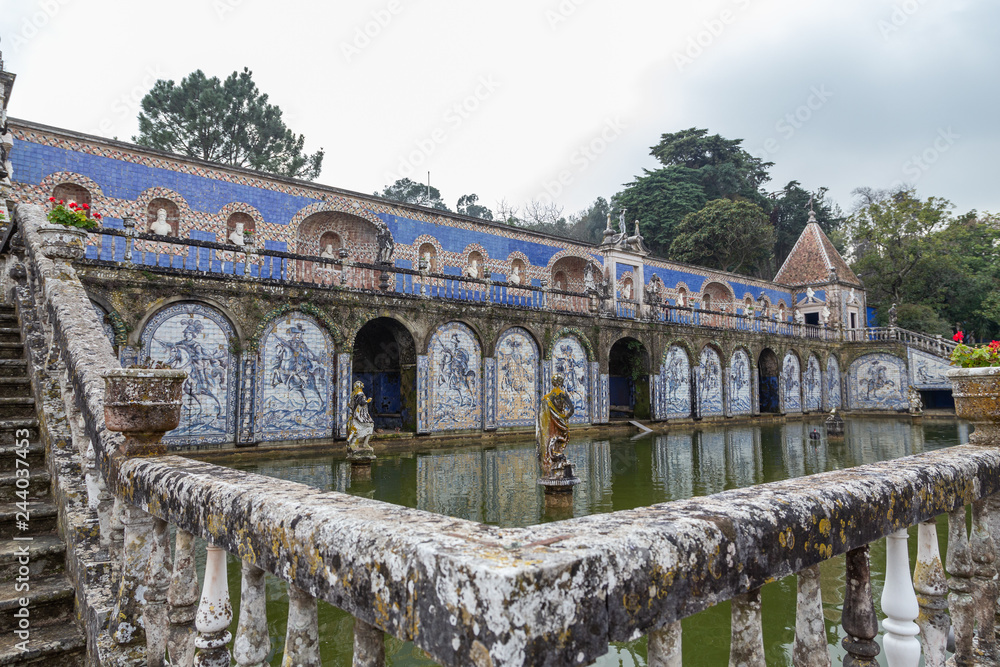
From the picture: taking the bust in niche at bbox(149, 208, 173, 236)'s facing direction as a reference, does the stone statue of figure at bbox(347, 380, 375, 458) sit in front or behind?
in front

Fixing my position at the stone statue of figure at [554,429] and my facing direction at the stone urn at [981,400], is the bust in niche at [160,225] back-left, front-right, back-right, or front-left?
back-right

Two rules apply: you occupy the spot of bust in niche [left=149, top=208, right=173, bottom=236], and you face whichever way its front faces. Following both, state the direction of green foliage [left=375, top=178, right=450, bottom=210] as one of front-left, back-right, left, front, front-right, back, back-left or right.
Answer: back-left

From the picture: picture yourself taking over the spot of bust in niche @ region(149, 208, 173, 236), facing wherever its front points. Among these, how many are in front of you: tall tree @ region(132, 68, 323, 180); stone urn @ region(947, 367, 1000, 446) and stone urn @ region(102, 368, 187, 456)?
2

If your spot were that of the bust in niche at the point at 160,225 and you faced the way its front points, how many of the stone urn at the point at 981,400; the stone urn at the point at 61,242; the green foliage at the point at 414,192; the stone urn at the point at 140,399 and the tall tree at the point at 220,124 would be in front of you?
3

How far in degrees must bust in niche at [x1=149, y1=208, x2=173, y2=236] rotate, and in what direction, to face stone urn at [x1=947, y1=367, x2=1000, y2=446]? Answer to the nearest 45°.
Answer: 0° — it already faces it

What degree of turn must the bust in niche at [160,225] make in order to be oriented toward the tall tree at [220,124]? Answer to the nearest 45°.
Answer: approximately 180°

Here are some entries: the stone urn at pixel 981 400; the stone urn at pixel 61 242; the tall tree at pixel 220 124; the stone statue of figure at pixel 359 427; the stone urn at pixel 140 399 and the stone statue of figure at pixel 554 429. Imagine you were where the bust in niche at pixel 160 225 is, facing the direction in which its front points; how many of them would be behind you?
1

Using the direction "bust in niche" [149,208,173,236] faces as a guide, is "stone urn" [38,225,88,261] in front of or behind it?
in front

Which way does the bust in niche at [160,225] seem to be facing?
toward the camera

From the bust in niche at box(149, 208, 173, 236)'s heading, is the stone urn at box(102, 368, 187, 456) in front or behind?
in front

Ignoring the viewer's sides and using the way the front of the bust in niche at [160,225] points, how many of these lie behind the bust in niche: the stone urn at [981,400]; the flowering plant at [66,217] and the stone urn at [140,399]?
0
